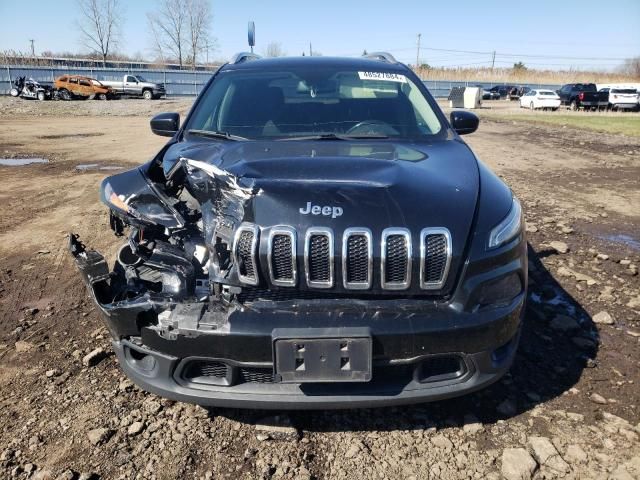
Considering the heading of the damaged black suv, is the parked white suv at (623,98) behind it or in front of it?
behind

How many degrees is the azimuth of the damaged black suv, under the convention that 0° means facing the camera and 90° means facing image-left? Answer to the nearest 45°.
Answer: approximately 0°

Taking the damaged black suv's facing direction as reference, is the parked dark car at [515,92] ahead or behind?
behind

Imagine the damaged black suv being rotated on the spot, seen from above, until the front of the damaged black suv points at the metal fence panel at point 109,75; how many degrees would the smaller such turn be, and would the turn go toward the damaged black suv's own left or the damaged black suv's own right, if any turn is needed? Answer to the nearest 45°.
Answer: approximately 180°

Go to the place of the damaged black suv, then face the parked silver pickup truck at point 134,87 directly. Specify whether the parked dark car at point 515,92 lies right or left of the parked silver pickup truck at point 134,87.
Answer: right

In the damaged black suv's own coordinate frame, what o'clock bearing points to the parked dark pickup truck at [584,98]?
The parked dark pickup truck is roughly at 7 o'clock from the damaged black suv.
